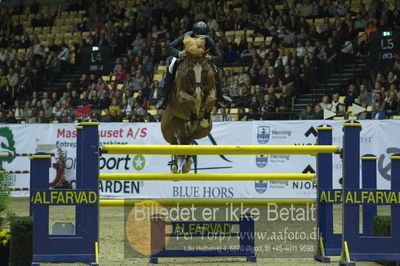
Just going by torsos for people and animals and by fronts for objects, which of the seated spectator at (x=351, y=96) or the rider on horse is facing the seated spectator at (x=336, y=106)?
the seated spectator at (x=351, y=96)

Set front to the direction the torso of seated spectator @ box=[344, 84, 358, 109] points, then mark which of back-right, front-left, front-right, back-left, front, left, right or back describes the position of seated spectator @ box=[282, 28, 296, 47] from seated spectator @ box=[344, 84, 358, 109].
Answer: right

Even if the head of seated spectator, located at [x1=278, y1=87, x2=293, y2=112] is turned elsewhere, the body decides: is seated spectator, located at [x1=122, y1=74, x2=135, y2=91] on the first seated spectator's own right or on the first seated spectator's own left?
on the first seated spectator's own right

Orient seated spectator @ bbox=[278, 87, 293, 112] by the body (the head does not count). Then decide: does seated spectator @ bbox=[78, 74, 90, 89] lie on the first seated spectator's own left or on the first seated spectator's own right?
on the first seated spectator's own right

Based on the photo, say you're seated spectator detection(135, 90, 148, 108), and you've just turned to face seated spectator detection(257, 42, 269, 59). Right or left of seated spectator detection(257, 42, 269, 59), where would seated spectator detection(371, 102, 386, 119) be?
right

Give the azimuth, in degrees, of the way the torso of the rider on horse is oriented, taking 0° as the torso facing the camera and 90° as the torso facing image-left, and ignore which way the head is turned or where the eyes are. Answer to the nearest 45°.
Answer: approximately 0°

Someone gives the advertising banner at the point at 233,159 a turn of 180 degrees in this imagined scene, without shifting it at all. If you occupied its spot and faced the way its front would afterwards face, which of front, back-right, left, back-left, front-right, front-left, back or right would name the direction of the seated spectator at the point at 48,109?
front-left

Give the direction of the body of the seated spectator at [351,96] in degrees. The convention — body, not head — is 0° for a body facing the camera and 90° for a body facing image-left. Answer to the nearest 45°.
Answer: approximately 45°

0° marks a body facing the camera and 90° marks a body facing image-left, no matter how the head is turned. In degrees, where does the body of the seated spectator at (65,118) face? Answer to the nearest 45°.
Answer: approximately 0°

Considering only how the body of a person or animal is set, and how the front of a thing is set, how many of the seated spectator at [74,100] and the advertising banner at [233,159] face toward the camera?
2

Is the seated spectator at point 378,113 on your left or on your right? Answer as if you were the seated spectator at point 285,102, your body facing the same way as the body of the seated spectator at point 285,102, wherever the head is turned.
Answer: on your left
